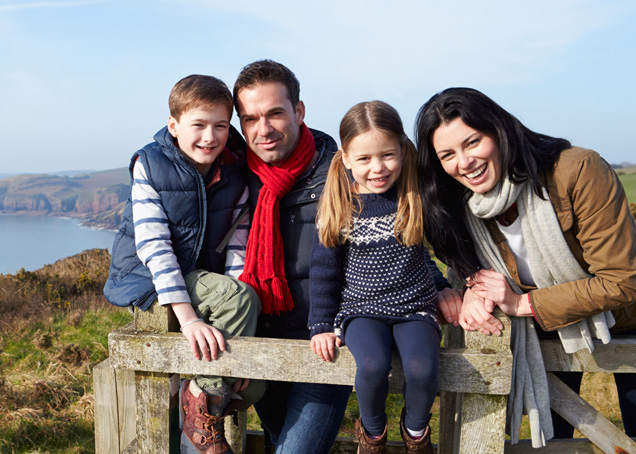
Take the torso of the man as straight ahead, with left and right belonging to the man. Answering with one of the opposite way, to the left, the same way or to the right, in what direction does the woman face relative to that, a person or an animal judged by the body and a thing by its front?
the same way

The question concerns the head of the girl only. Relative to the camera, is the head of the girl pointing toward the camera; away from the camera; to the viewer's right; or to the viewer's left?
toward the camera

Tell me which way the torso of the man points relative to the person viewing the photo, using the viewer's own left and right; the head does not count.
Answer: facing the viewer and to the left of the viewer

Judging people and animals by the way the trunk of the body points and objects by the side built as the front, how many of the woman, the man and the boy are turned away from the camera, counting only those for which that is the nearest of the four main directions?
0

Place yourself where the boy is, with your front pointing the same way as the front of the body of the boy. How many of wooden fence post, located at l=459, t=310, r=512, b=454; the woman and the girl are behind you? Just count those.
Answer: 0

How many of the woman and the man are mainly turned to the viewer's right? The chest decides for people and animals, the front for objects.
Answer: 0

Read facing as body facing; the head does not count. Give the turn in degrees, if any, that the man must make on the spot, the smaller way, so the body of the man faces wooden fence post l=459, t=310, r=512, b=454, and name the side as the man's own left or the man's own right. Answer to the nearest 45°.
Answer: approximately 90° to the man's own left

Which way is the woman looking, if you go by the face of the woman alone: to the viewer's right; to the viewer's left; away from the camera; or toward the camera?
toward the camera

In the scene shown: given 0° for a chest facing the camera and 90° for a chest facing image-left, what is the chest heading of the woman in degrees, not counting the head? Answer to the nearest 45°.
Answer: approximately 45°
